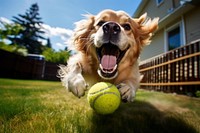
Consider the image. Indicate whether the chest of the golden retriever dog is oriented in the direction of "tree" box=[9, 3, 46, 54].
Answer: no

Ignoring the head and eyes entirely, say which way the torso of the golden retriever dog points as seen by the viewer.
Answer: toward the camera

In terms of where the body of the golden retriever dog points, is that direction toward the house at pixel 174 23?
no
